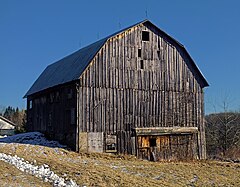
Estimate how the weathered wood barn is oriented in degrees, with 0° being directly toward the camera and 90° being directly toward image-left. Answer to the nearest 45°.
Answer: approximately 315°

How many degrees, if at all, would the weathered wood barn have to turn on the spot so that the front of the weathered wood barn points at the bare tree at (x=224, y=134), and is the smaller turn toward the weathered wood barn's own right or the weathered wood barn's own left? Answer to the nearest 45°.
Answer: approximately 90° to the weathered wood barn's own left
